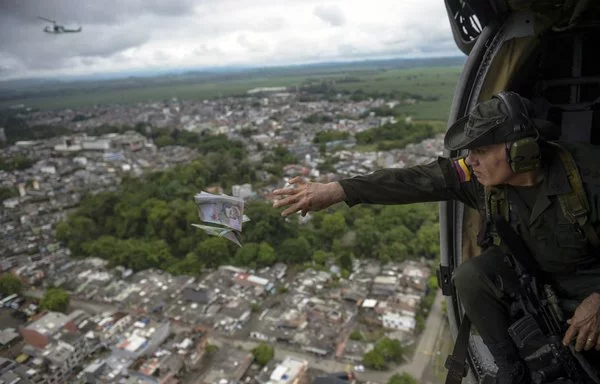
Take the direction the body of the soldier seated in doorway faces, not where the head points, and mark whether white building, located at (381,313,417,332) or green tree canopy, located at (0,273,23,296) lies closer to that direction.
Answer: the green tree canopy

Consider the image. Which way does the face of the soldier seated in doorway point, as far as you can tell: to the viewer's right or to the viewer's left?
to the viewer's left

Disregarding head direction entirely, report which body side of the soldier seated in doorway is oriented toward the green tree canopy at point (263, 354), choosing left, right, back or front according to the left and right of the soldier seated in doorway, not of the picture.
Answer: right

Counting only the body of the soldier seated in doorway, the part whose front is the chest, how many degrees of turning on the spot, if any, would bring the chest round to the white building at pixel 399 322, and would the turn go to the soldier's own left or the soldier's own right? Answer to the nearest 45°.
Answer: approximately 135° to the soldier's own right

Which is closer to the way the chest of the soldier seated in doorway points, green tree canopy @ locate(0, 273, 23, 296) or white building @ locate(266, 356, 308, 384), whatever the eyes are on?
the green tree canopy

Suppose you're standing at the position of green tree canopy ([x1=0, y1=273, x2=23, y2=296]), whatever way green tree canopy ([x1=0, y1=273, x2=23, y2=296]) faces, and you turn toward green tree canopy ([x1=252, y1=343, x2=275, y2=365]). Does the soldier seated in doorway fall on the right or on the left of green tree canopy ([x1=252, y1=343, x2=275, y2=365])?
right

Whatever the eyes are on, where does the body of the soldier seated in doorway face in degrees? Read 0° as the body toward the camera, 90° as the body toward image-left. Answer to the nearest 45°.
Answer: approximately 45°

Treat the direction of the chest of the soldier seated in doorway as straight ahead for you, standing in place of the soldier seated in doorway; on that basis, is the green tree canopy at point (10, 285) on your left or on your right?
on your right

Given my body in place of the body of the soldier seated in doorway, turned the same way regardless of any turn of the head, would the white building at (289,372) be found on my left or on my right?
on my right

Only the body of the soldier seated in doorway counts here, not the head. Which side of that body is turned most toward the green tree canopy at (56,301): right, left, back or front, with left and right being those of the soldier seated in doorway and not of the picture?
right
